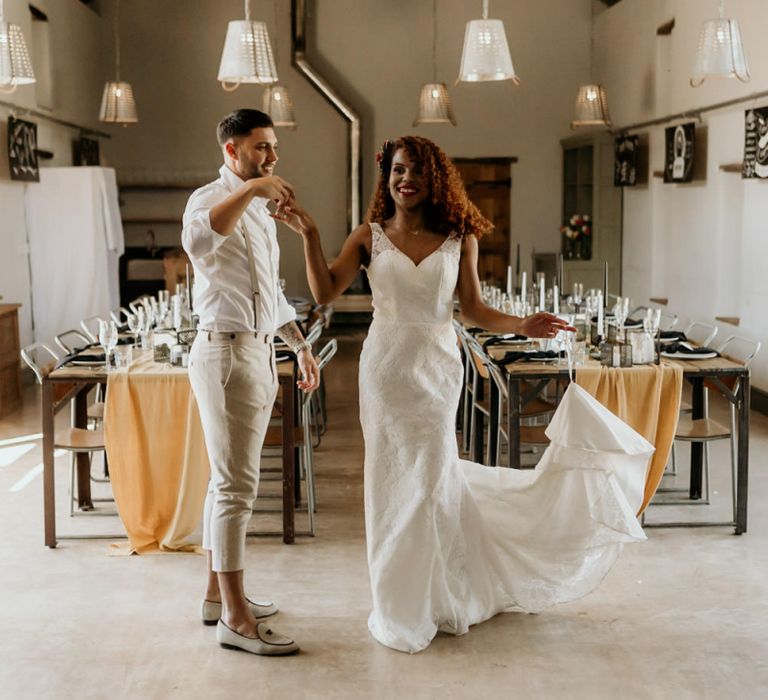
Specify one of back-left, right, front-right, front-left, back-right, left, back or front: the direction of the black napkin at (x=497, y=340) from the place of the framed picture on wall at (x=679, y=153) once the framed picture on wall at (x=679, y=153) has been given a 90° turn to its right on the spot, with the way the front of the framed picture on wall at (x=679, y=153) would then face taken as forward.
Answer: back-left

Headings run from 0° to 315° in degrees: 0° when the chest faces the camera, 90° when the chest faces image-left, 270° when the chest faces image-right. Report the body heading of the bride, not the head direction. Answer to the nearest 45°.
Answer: approximately 0°

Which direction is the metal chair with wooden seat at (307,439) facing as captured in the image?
to the viewer's left

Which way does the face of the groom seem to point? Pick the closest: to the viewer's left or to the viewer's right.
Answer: to the viewer's right

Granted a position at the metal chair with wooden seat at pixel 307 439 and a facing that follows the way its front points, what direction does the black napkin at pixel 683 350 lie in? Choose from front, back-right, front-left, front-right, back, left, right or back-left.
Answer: back

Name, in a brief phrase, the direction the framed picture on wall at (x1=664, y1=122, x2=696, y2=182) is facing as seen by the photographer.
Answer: facing the viewer and to the left of the viewer

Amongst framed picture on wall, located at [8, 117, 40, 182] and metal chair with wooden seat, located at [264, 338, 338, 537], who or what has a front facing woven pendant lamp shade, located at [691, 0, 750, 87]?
the framed picture on wall

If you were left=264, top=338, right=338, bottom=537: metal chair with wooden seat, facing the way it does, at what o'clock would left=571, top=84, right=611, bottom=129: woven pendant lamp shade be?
The woven pendant lamp shade is roughly at 4 o'clock from the metal chair with wooden seat.

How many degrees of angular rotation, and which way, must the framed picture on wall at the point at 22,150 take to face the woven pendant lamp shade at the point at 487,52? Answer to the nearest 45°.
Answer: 0° — it already faces it

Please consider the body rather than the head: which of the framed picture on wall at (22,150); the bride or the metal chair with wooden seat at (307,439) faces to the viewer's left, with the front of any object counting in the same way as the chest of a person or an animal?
the metal chair with wooden seat

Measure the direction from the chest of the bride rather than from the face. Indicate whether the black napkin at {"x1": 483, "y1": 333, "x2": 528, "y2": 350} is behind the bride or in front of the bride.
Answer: behind

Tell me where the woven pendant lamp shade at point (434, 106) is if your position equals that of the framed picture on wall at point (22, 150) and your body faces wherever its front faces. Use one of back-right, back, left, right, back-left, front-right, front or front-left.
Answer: front-left

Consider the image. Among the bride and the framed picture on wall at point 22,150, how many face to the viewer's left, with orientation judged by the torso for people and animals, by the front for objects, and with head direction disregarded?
0

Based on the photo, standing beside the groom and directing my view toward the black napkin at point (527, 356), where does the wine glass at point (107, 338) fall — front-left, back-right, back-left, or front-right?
front-left

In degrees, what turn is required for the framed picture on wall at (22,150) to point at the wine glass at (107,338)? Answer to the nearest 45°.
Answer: approximately 45° to its right

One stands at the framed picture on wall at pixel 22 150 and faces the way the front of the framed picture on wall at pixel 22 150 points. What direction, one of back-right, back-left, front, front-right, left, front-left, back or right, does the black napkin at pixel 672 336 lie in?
front

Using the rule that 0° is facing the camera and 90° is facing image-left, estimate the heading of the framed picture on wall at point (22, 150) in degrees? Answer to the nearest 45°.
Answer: approximately 315°

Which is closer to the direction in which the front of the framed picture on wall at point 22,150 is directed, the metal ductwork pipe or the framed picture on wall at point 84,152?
the metal ductwork pipe

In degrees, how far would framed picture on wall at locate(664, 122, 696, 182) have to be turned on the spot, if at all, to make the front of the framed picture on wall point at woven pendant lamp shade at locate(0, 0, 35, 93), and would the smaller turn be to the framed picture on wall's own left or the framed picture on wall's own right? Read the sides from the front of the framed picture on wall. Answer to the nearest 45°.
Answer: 0° — it already faces it
